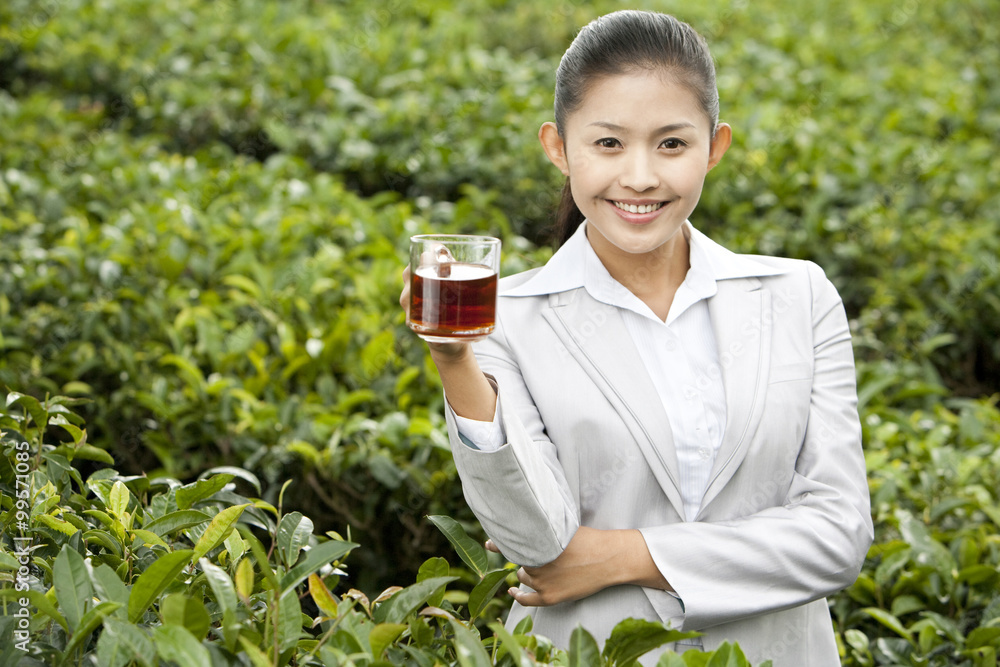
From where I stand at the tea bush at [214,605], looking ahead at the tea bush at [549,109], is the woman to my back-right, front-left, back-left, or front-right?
front-right

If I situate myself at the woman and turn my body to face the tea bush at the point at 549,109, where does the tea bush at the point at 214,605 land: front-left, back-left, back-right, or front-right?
back-left

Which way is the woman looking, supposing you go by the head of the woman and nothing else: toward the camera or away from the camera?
toward the camera

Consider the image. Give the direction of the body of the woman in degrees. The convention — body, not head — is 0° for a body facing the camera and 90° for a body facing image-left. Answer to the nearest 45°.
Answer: approximately 0°

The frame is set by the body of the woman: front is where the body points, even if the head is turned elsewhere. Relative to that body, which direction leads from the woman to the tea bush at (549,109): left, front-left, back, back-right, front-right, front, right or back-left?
back
